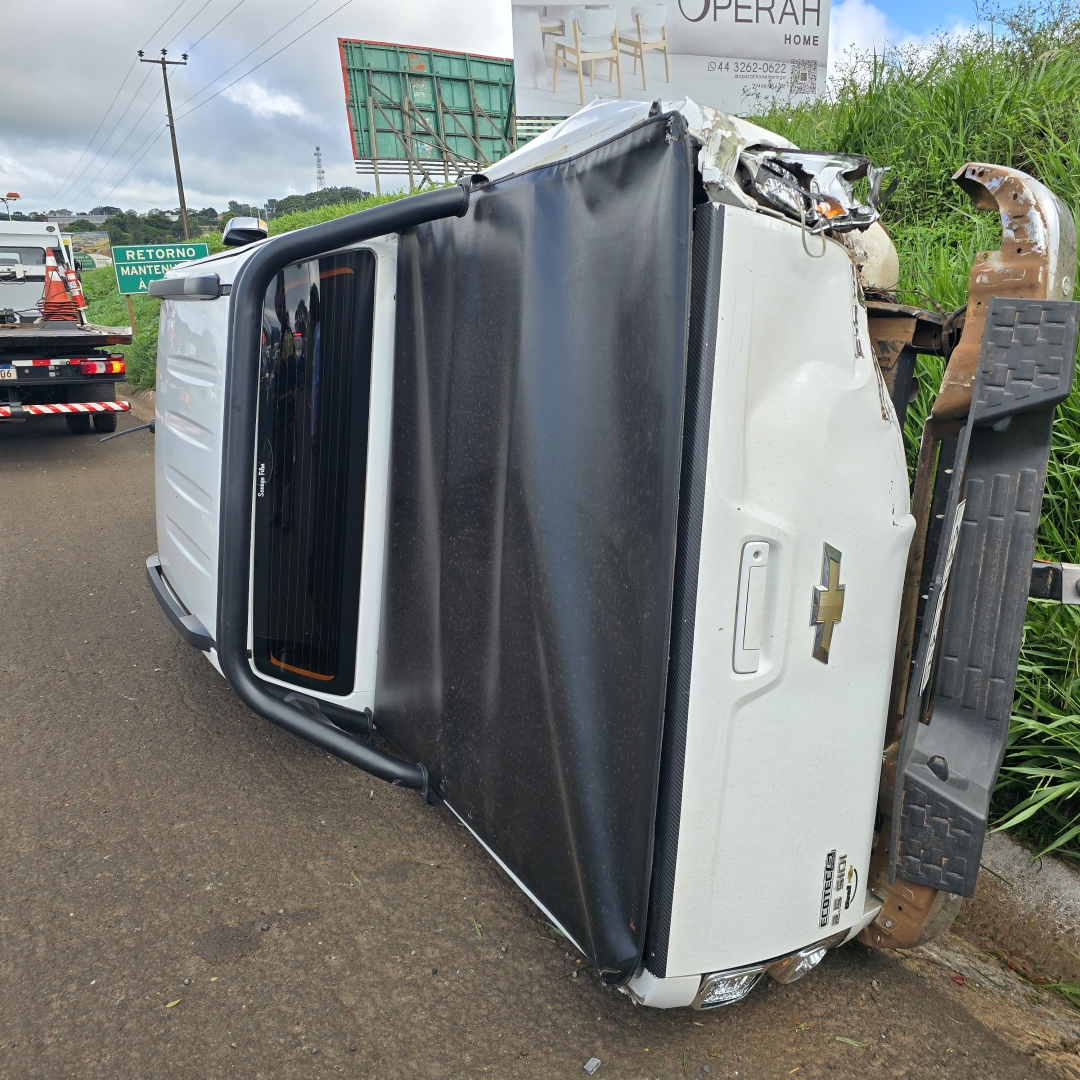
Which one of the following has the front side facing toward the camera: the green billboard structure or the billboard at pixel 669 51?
the billboard

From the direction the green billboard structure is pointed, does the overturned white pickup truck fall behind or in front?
behind

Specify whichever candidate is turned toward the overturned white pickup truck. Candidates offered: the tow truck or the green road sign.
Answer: the green road sign

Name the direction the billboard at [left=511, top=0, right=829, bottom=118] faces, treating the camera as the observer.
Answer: facing the viewer

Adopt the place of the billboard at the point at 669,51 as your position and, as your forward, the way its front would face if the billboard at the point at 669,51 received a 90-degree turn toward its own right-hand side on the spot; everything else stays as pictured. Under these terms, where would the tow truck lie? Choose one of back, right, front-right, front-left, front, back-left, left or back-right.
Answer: front-left

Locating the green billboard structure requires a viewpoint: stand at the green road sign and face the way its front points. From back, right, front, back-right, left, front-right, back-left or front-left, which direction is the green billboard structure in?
back-left

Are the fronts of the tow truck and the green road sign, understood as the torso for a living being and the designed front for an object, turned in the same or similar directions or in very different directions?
very different directions

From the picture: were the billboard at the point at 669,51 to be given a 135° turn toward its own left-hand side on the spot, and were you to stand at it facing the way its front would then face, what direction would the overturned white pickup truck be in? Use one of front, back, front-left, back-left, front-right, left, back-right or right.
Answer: back-right

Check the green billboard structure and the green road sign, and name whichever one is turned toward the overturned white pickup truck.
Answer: the green road sign

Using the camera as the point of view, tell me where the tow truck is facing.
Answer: facing away from the viewer

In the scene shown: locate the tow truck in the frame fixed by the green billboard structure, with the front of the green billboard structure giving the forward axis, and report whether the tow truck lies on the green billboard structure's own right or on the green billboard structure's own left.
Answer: on the green billboard structure's own left

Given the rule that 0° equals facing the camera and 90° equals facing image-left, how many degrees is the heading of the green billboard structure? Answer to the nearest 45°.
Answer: approximately 135°

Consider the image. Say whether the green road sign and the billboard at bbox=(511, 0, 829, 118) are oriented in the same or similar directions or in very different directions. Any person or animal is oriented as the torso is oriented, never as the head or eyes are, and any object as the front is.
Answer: same or similar directions

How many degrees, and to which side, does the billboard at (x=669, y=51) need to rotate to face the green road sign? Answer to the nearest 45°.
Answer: approximately 90° to its right

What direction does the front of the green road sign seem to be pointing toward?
toward the camera
